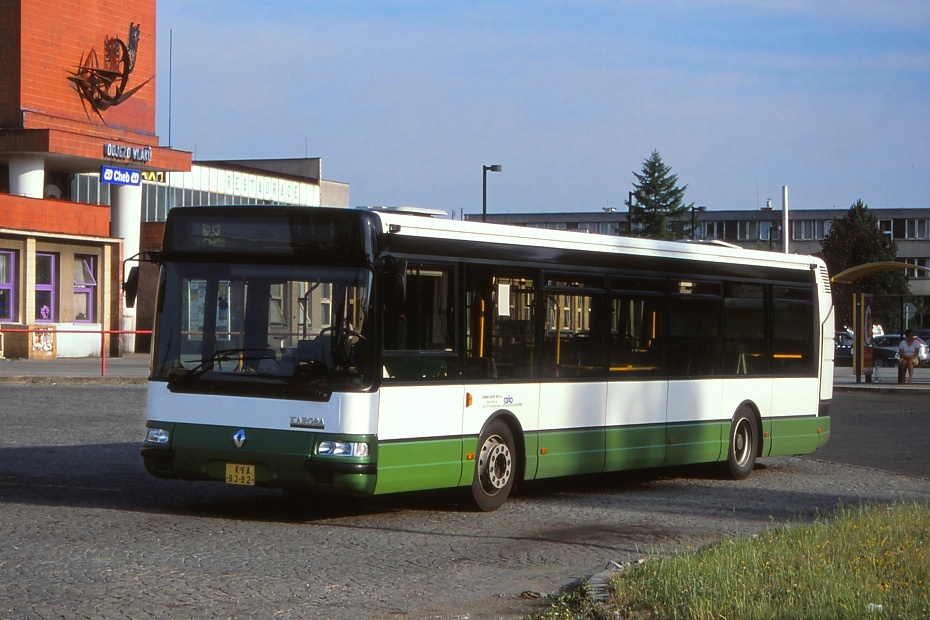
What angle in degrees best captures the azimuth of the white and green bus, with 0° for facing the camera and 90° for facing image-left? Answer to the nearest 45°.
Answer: approximately 45°

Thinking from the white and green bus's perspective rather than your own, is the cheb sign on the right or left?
on its right

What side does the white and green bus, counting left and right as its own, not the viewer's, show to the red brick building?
right
